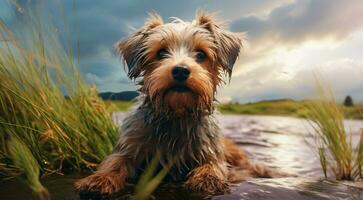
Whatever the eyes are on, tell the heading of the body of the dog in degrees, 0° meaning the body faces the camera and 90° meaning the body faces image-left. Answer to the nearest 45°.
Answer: approximately 0°
